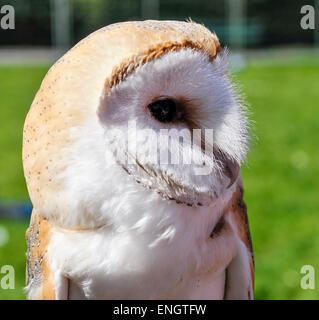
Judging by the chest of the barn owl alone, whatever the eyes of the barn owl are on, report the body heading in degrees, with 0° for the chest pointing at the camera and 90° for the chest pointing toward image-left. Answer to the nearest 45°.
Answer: approximately 315°
